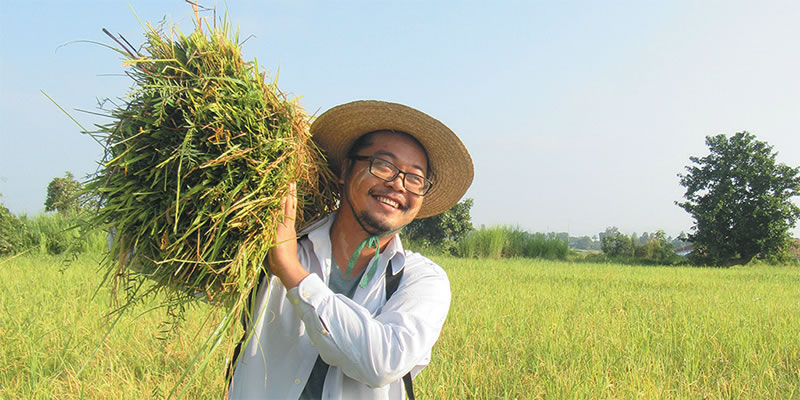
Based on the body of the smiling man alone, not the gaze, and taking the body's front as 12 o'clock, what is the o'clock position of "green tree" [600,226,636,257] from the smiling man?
The green tree is roughly at 7 o'clock from the smiling man.

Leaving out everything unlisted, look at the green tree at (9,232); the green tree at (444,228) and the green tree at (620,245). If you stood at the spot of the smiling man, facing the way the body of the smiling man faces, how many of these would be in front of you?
0

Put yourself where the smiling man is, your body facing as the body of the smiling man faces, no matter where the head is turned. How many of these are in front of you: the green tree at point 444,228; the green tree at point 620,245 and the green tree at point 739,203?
0

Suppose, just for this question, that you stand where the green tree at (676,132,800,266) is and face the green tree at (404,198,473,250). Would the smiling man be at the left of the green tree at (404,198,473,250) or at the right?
left

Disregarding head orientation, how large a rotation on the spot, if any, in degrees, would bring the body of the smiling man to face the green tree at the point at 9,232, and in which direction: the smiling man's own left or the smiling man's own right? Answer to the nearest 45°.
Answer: approximately 135° to the smiling man's own right

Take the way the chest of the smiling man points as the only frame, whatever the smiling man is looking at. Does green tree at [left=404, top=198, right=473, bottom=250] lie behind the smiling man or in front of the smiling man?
behind

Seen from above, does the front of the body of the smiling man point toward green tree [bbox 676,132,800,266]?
no

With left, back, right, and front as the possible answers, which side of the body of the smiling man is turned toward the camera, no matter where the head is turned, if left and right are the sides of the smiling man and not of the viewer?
front

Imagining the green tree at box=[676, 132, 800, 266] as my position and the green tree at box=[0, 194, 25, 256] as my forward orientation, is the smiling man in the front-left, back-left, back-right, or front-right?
front-left
